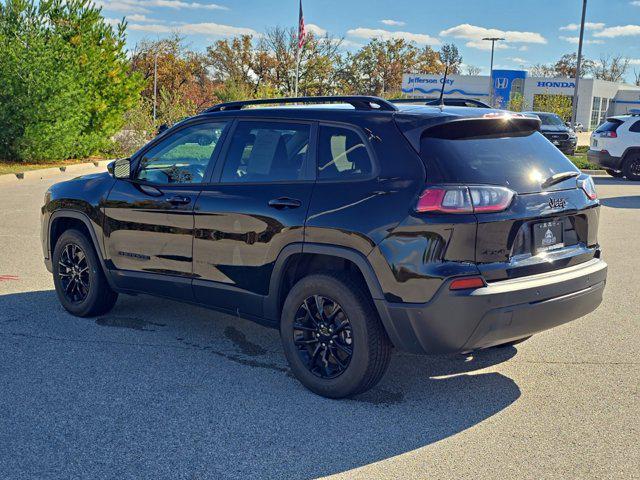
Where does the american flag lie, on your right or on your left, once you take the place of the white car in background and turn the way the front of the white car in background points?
on your left

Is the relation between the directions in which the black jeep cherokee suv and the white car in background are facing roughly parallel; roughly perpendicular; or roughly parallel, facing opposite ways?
roughly perpendicular

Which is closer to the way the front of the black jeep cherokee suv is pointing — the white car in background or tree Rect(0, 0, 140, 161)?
the tree

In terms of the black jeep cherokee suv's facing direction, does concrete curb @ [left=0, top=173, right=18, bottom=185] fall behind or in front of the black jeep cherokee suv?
in front

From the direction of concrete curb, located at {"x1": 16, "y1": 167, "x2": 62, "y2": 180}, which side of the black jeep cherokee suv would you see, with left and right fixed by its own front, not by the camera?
front

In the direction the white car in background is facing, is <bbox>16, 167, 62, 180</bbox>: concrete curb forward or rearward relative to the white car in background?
rearward

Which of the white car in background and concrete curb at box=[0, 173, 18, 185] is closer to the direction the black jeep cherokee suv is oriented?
the concrete curb

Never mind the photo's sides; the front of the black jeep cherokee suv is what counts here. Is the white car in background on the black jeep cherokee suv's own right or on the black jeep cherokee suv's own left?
on the black jeep cherokee suv's own right

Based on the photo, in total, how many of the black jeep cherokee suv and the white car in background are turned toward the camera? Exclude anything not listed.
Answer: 0

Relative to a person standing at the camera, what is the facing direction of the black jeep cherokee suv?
facing away from the viewer and to the left of the viewer

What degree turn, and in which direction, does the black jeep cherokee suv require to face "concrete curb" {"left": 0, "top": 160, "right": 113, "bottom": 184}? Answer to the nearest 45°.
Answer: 0° — it already faces it

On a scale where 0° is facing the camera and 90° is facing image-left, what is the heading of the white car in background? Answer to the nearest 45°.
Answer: approximately 225°
